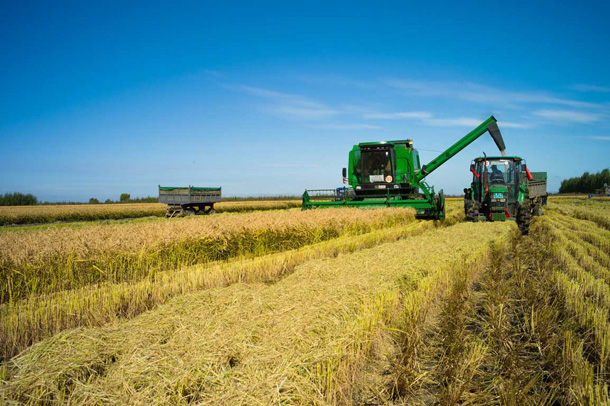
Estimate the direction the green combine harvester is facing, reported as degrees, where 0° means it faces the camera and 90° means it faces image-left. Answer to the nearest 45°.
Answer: approximately 45°

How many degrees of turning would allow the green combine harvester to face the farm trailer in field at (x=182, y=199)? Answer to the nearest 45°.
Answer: approximately 45° to its right
